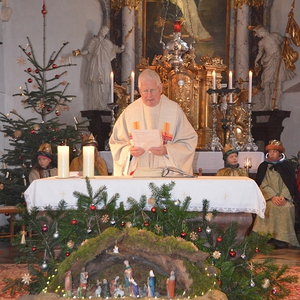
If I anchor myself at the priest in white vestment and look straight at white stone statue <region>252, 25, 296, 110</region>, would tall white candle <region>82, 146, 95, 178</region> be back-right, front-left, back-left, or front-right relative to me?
back-left

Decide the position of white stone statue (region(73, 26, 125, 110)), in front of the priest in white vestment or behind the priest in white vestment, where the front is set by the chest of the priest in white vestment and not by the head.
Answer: behind

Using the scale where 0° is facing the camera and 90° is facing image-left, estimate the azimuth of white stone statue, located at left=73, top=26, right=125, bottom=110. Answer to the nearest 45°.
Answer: approximately 0°

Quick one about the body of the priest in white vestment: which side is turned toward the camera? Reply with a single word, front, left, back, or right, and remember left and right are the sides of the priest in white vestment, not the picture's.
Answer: front

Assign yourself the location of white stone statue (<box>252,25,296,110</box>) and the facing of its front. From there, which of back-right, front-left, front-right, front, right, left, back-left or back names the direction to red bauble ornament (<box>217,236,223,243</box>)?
front-left

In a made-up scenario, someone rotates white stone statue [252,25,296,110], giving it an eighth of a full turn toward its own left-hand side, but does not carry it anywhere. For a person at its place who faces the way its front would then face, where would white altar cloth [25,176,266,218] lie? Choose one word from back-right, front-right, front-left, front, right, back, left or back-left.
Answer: front

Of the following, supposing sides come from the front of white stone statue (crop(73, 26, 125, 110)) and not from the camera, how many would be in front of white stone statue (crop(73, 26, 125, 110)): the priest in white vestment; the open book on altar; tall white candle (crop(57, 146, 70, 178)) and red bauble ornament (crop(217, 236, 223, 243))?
4

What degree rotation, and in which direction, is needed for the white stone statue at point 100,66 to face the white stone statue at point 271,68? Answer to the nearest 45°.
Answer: approximately 90° to its left

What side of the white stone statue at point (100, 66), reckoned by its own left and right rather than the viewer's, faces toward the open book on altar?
front

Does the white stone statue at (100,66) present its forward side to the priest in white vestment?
yes

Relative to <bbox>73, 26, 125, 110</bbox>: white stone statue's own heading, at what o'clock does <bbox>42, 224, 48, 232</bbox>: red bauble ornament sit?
The red bauble ornament is roughly at 12 o'clock from the white stone statue.

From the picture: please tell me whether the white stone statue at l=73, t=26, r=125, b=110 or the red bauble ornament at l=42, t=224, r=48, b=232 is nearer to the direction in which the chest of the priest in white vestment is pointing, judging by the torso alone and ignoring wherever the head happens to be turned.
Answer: the red bauble ornament

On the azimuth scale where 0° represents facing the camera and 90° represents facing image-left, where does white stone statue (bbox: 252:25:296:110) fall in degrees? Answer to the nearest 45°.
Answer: approximately 45°

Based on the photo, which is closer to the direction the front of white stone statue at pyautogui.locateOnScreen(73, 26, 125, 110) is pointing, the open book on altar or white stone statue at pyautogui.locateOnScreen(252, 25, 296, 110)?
the open book on altar
